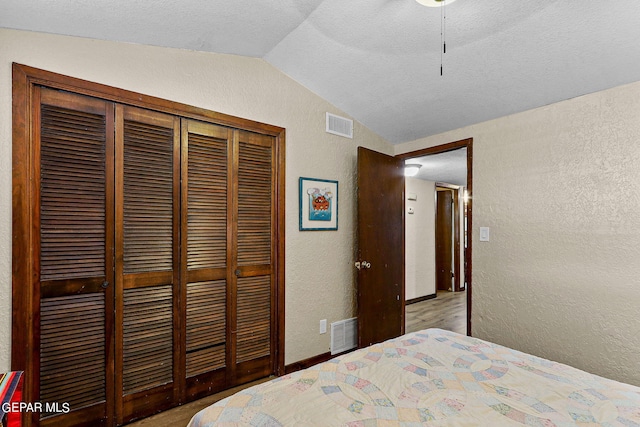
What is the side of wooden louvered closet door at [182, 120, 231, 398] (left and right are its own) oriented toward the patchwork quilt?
front

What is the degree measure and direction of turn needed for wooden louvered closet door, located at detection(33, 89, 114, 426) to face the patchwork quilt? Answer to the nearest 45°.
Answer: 0° — it already faces it

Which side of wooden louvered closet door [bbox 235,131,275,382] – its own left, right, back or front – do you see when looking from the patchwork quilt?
front

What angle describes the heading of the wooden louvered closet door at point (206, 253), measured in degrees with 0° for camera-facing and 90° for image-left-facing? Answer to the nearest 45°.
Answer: approximately 315°

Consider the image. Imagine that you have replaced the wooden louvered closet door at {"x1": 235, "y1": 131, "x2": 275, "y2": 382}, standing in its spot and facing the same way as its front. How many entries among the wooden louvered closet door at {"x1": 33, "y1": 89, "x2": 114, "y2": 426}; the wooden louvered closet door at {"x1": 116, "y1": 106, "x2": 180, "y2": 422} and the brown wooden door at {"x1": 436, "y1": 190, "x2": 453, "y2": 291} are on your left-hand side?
1

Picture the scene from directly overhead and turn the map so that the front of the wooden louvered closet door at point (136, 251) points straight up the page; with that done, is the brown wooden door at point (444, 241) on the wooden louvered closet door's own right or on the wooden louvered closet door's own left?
on the wooden louvered closet door's own left

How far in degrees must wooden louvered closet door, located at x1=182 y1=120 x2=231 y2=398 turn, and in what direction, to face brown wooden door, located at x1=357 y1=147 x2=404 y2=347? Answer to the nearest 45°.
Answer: approximately 45° to its left

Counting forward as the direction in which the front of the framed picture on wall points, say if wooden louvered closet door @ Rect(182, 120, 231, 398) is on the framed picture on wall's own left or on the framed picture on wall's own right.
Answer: on the framed picture on wall's own right
